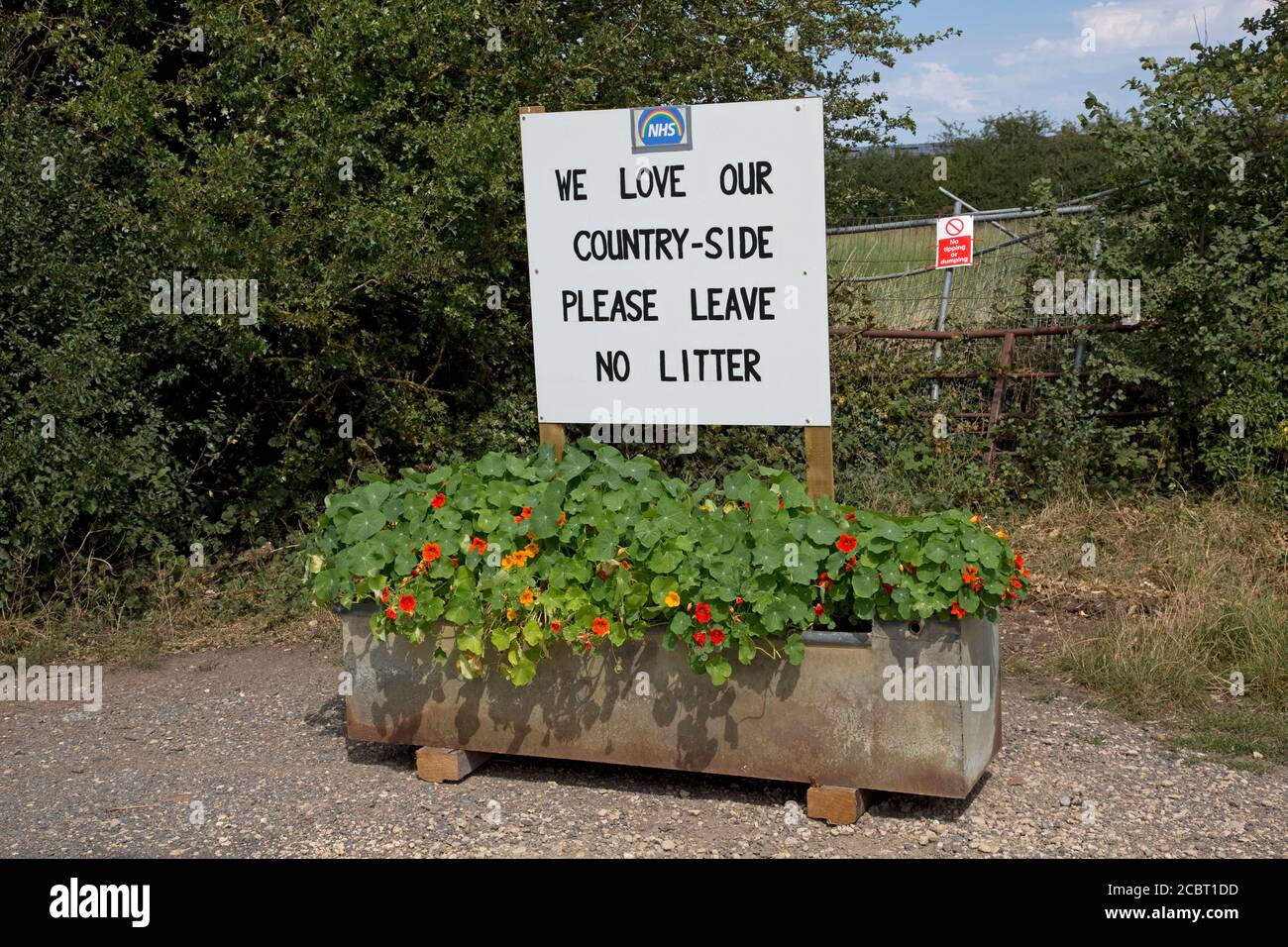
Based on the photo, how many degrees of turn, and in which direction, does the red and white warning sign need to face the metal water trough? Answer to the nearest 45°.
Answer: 0° — it already faces it

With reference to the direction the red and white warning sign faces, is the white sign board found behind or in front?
in front

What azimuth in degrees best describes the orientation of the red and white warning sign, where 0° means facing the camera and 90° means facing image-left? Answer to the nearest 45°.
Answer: approximately 0°

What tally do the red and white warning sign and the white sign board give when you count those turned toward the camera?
2

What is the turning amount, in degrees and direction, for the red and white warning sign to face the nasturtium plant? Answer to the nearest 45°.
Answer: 0° — it already faces it
